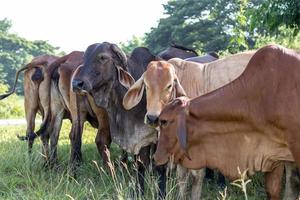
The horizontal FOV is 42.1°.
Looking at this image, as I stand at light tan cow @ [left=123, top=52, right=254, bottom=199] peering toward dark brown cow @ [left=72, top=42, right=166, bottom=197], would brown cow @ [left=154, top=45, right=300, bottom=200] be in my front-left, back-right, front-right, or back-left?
back-left

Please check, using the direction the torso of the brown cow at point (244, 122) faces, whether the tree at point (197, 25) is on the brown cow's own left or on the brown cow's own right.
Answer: on the brown cow's own right

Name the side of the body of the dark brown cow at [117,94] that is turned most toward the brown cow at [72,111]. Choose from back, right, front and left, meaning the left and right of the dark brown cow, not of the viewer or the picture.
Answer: right

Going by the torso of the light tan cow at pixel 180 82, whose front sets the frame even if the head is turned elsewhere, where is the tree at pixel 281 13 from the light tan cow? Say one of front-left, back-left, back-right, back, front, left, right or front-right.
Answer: back

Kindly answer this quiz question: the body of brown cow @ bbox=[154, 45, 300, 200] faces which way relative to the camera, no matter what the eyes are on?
to the viewer's left

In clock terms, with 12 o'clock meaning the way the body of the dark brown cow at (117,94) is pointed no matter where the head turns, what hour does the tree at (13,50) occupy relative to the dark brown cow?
The tree is roughly at 4 o'clock from the dark brown cow.

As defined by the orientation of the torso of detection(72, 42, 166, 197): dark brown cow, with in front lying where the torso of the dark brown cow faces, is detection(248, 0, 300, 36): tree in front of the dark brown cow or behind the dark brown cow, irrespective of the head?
behind

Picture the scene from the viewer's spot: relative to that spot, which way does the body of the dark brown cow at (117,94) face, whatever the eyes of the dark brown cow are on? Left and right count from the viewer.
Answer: facing the viewer and to the left of the viewer

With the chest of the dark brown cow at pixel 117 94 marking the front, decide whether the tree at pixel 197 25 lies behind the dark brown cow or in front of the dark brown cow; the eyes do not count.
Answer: behind

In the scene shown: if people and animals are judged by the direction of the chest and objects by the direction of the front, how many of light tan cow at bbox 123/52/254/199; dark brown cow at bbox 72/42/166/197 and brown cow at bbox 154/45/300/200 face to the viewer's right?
0

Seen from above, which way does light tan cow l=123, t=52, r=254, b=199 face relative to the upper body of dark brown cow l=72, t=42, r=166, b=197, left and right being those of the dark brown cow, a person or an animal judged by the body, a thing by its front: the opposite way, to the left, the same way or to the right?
the same way

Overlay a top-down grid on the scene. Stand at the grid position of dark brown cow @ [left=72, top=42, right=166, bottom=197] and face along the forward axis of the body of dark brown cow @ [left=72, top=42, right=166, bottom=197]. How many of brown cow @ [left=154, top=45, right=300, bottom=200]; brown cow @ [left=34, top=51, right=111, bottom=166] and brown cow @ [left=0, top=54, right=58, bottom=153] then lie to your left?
1

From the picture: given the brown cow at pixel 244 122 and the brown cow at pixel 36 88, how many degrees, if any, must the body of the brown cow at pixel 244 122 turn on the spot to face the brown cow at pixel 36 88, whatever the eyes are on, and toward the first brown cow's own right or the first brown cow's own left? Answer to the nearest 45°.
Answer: approximately 45° to the first brown cow's own right
